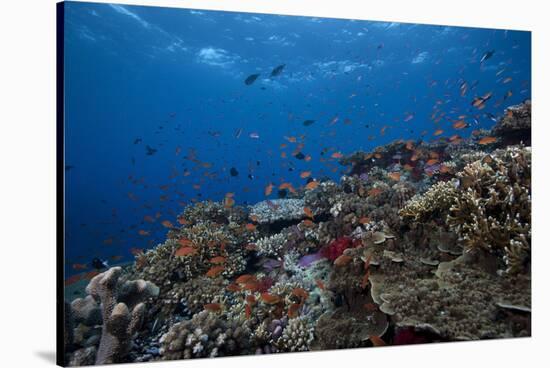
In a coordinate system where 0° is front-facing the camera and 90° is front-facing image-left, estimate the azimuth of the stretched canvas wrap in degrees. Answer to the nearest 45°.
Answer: approximately 315°
